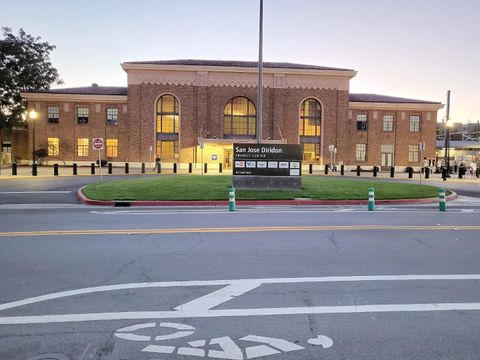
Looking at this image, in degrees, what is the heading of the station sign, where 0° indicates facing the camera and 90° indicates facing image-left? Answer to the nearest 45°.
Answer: approximately 0°
